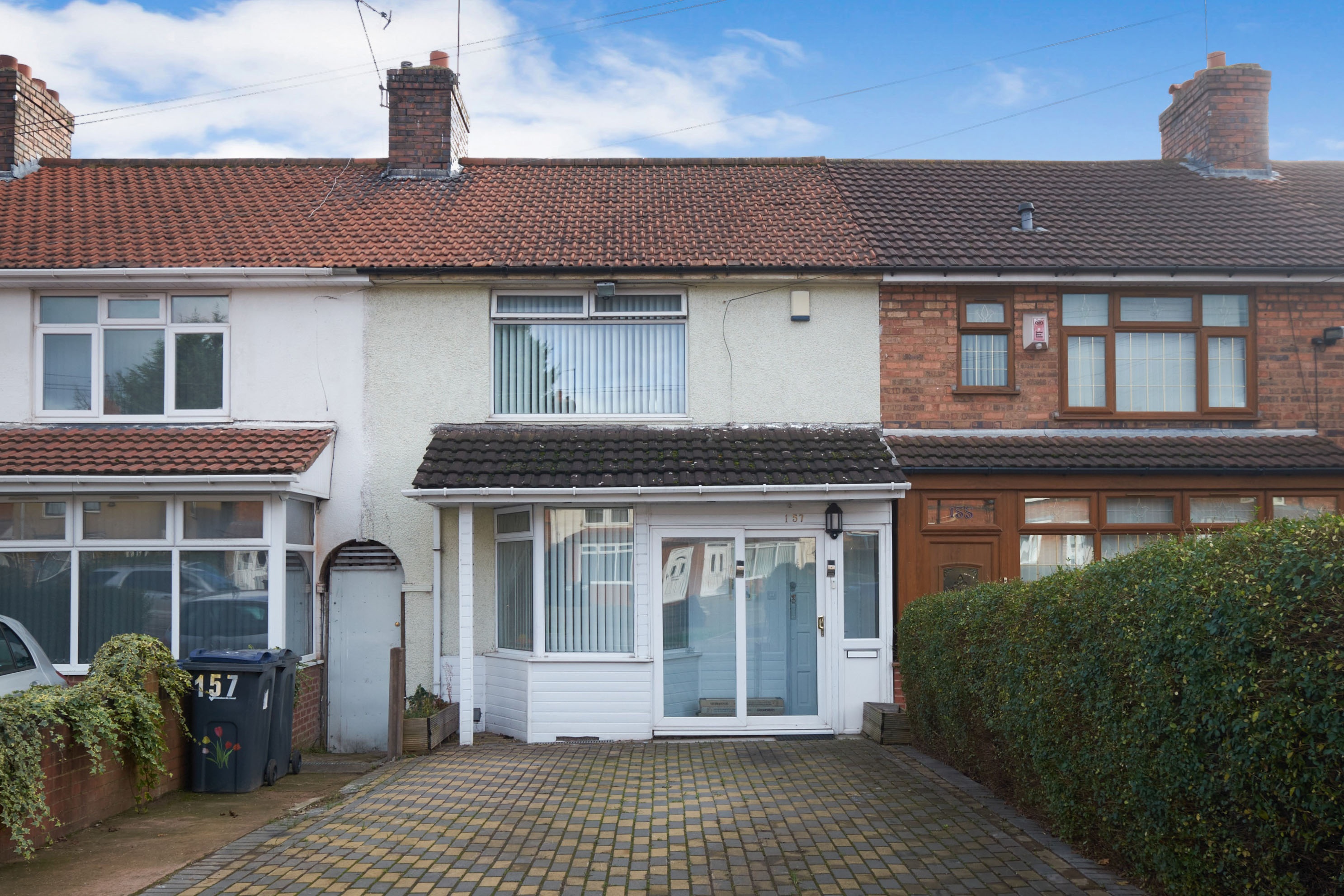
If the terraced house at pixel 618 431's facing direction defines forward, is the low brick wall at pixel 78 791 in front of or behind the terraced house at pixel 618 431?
in front

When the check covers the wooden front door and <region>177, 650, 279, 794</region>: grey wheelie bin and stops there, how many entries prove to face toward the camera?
2

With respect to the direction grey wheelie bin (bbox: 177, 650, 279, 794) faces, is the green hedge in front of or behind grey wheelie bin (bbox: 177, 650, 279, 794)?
in front

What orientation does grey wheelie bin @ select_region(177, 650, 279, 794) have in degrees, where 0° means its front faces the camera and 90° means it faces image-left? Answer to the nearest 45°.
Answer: approximately 0°

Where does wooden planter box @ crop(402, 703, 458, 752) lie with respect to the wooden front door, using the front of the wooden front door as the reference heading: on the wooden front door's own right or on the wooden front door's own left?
on the wooden front door's own right

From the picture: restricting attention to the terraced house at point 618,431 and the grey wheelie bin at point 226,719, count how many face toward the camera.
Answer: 2

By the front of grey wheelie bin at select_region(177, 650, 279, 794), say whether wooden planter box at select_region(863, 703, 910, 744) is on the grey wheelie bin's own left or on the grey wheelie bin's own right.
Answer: on the grey wheelie bin's own left
